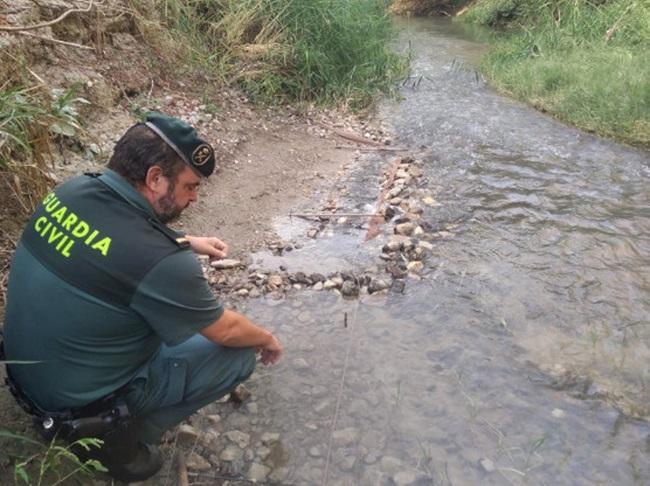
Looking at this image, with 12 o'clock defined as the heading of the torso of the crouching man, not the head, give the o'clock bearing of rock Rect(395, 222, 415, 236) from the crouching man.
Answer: The rock is roughly at 12 o'clock from the crouching man.

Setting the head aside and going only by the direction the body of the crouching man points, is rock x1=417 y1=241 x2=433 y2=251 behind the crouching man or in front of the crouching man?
in front

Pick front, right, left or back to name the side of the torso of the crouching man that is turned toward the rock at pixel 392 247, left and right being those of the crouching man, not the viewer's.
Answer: front

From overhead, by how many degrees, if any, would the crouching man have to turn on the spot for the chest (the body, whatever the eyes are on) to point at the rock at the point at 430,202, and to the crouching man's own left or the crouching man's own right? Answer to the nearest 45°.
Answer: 0° — they already face it

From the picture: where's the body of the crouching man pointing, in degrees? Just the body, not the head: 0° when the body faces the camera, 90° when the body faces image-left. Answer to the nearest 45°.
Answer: approximately 225°

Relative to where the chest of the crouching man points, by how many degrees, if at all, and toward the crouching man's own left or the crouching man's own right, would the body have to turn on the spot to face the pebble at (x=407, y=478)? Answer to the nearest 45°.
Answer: approximately 45° to the crouching man's own right

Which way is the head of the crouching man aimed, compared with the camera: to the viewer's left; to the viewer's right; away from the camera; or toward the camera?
to the viewer's right

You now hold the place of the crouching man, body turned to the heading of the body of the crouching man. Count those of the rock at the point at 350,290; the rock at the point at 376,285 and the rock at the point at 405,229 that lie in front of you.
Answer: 3

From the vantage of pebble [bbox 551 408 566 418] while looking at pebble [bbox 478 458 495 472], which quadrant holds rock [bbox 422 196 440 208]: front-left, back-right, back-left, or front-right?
back-right

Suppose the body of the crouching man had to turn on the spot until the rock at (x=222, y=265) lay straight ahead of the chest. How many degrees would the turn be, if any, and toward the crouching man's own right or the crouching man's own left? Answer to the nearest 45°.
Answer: approximately 45° to the crouching man's own left

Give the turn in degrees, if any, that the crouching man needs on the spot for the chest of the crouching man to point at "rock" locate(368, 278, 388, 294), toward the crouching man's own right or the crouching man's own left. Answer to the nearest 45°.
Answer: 0° — they already face it
